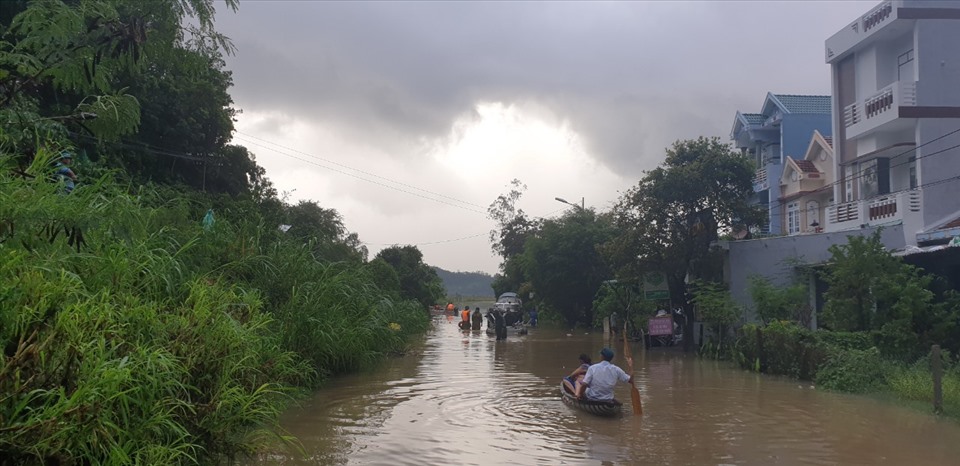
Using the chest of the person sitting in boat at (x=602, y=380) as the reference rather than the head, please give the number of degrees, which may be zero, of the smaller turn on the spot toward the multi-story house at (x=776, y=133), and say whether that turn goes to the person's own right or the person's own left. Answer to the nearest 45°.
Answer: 0° — they already face it

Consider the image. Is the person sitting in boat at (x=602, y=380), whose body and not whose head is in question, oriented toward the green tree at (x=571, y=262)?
yes

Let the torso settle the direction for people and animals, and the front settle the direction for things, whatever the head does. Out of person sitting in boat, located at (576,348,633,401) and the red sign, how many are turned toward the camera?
1

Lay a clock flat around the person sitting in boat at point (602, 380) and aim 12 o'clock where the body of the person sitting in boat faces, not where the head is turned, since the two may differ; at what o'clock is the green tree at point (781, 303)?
The green tree is roughly at 1 o'clock from the person sitting in boat.

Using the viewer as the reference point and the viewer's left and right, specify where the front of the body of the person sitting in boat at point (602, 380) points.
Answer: facing away from the viewer

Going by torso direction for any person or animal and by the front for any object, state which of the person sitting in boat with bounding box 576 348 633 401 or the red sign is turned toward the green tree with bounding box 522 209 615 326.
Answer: the person sitting in boat

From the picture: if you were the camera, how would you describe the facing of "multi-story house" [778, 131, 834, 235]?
facing the viewer and to the left of the viewer

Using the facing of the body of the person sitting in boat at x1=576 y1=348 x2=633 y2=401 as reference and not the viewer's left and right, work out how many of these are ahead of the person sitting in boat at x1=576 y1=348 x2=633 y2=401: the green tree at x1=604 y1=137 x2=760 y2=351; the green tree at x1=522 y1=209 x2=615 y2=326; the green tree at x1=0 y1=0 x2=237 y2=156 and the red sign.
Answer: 3

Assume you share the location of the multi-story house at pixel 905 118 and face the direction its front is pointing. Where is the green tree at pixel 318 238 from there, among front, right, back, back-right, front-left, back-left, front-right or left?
front-right

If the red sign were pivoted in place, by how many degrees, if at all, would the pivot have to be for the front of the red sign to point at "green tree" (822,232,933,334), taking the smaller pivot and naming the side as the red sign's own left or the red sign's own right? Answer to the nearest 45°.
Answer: approximately 45° to the red sign's own left

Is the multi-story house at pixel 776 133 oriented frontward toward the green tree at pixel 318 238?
yes

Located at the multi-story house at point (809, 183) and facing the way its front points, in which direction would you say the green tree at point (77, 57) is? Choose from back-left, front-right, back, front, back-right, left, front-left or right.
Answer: front-left

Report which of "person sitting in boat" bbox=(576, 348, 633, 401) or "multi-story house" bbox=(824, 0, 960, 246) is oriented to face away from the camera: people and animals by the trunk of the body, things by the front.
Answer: the person sitting in boat

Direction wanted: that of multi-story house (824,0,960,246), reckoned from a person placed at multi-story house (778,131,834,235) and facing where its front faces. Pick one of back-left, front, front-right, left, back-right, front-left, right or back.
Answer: front-left

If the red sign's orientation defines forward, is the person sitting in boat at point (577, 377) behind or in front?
in front

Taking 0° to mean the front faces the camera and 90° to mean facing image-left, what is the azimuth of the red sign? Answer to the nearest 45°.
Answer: approximately 0°
